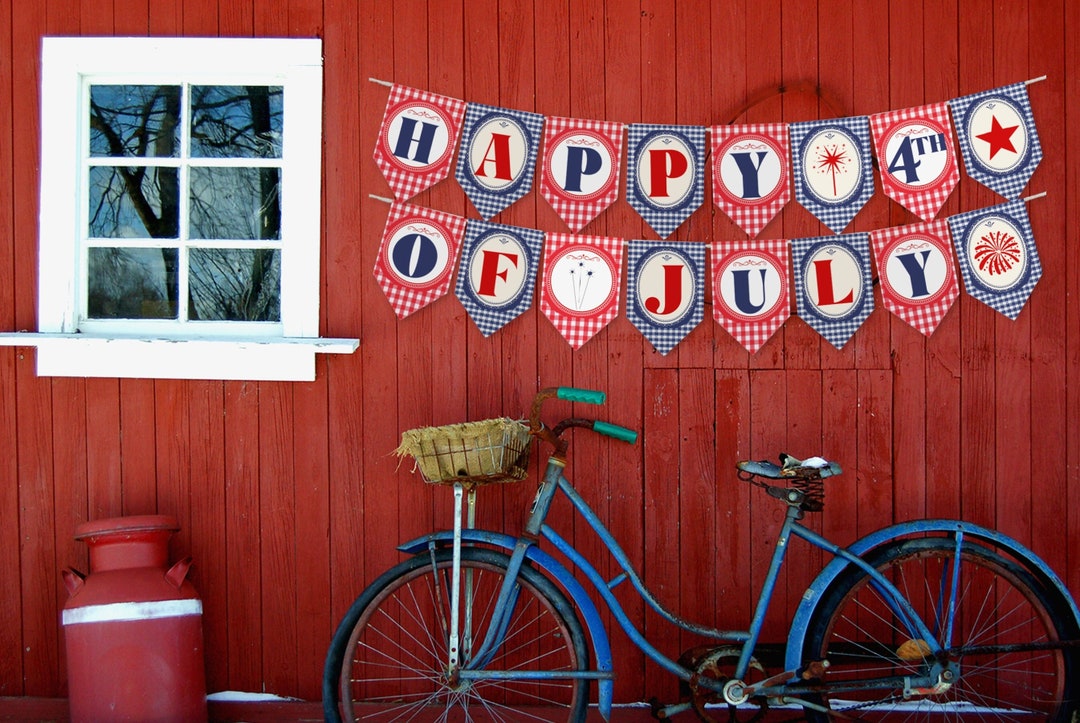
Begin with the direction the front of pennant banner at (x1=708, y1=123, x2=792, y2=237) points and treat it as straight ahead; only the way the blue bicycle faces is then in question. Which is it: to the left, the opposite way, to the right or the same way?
to the right

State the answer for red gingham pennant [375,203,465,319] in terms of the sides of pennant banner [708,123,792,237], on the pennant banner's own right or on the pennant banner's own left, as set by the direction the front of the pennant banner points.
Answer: on the pennant banner's own right

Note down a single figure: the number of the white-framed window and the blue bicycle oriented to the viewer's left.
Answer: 1

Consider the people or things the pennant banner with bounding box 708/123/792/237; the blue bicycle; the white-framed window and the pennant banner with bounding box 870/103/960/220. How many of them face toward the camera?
3

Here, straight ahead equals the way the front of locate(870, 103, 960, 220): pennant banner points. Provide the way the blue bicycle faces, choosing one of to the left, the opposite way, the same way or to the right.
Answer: to the right

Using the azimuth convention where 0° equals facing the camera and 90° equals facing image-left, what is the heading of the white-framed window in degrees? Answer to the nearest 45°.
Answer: approximately 0°

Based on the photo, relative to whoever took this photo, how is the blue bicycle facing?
facing to the left of the viewer
